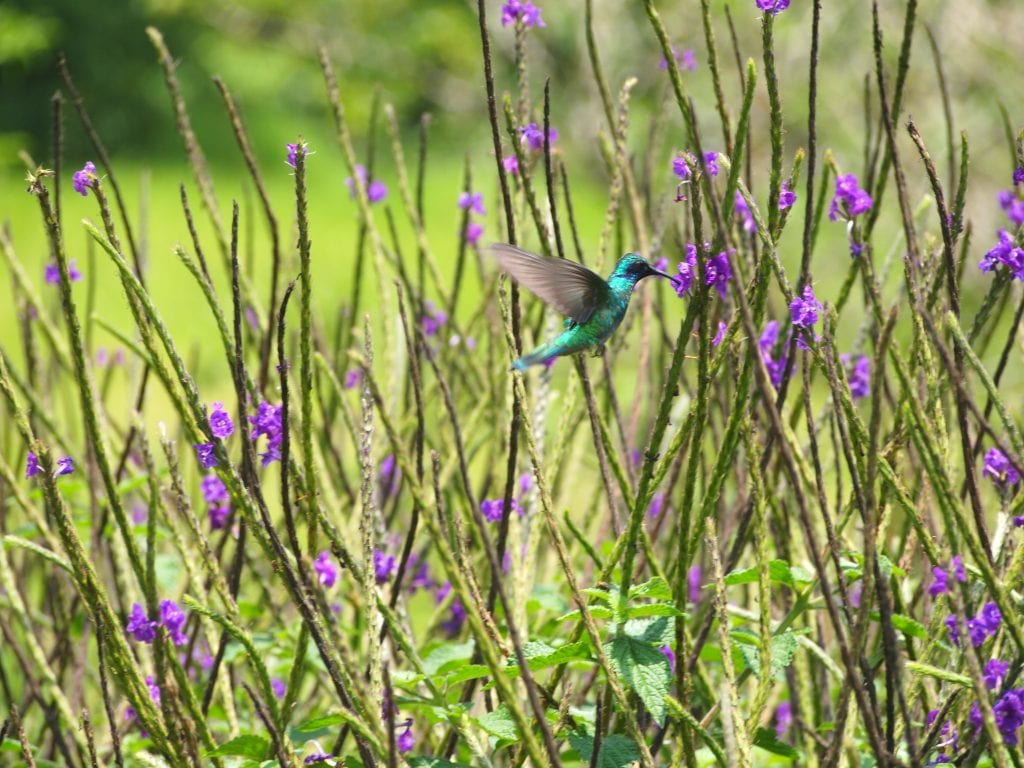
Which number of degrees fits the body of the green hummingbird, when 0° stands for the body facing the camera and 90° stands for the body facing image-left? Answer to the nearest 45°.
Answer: approximately 270°
